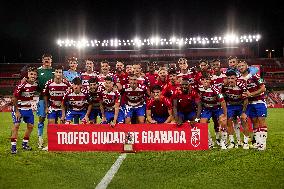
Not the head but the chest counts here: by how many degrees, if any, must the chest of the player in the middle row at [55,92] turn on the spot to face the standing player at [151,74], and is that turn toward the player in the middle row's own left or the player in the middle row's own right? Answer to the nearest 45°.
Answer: approximately 135° to the player in the middle row's own left

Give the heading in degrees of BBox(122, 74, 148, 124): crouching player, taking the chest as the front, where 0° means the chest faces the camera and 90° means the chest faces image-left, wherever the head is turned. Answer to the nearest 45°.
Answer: approximately 0°

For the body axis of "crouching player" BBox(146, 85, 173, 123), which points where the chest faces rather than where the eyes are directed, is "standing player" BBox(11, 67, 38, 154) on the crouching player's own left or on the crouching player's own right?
on the crouching player's own right

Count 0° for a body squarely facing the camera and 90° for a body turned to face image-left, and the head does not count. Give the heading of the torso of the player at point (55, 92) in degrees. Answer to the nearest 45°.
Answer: approximately 0°

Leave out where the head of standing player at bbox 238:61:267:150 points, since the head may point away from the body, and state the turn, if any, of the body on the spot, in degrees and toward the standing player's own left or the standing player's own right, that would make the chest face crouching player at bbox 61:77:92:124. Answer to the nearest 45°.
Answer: approximately 45° to the standing player's own right

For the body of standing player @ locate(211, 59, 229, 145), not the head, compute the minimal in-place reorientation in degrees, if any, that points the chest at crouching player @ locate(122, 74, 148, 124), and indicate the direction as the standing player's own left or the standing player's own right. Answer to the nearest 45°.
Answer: approximately 90° to the standing player's own right

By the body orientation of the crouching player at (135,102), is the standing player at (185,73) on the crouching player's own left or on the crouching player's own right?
on the crouching player's own left

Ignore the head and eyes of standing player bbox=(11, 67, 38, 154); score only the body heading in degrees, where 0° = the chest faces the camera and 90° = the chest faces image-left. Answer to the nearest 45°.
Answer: approximately 315°

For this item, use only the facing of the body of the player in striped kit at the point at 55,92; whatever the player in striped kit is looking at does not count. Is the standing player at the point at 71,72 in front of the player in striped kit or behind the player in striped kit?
behind
